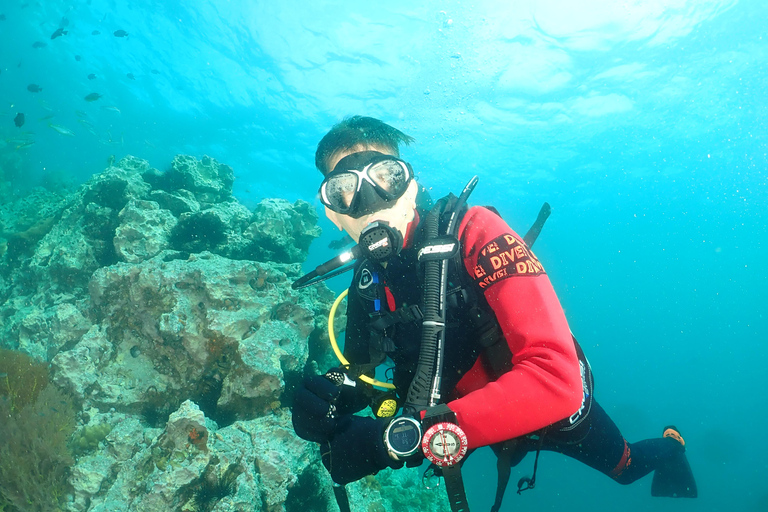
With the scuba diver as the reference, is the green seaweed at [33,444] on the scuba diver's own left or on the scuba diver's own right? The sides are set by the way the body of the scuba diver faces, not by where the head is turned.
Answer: on the scuba diver's own right

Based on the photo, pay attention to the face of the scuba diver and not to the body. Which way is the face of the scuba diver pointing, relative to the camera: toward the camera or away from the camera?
toward the camera

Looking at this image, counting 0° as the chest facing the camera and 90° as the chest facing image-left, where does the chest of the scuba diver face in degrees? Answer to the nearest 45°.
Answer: approximately 45°
